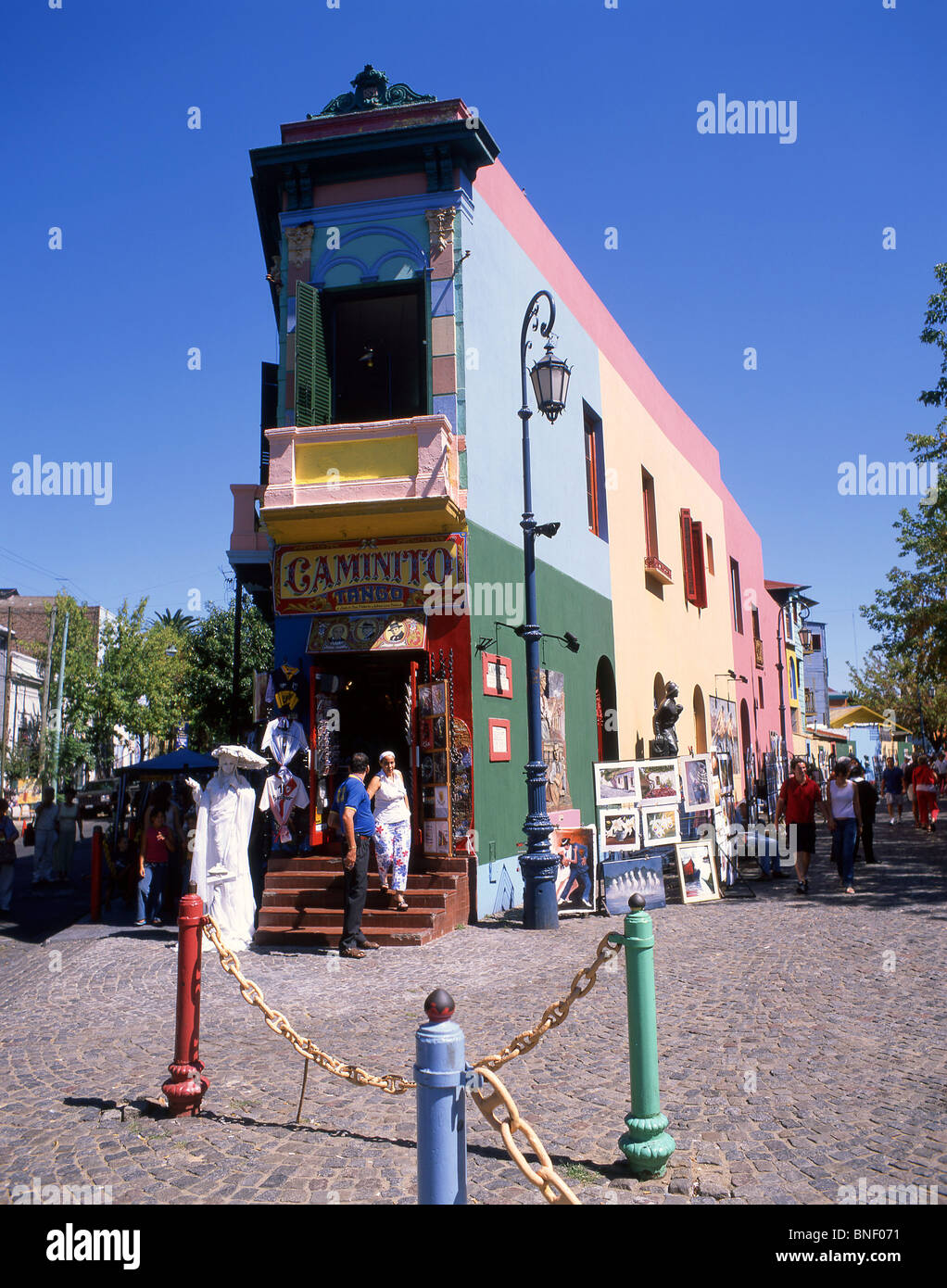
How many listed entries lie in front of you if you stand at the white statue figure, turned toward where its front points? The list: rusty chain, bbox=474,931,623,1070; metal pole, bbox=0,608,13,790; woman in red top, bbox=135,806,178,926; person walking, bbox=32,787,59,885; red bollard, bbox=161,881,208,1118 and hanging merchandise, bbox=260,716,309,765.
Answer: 2

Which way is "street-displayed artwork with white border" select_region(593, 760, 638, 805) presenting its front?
toward the camera

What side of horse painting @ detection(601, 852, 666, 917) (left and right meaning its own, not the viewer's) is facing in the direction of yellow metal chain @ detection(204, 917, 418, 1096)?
front

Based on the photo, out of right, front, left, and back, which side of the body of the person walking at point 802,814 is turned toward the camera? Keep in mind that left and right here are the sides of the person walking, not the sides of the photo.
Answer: front

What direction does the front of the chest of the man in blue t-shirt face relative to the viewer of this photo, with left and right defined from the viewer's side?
facing to the right of the viewer

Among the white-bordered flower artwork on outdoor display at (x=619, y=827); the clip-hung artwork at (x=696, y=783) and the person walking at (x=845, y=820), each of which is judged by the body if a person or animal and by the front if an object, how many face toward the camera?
3

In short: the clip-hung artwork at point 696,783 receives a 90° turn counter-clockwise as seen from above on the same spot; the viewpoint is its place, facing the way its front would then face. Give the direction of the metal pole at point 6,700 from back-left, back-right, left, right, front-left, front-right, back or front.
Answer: back-left

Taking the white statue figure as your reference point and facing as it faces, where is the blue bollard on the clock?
The blue bollard is roughly at 12 o'clock from the white statue figure.

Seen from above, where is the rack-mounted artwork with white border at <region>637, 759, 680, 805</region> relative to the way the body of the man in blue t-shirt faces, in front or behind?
in front

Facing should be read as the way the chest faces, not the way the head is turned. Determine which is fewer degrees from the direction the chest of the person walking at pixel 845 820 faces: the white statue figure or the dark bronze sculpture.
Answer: the white statue figure
